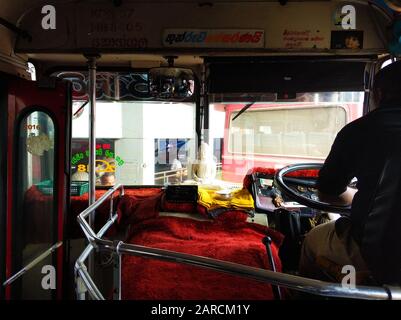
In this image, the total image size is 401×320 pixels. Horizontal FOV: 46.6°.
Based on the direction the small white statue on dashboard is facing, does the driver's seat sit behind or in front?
in front

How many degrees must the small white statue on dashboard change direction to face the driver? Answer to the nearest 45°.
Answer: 0° — it already faces them

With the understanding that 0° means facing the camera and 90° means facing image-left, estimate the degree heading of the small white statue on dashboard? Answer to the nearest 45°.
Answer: approximately 0°
